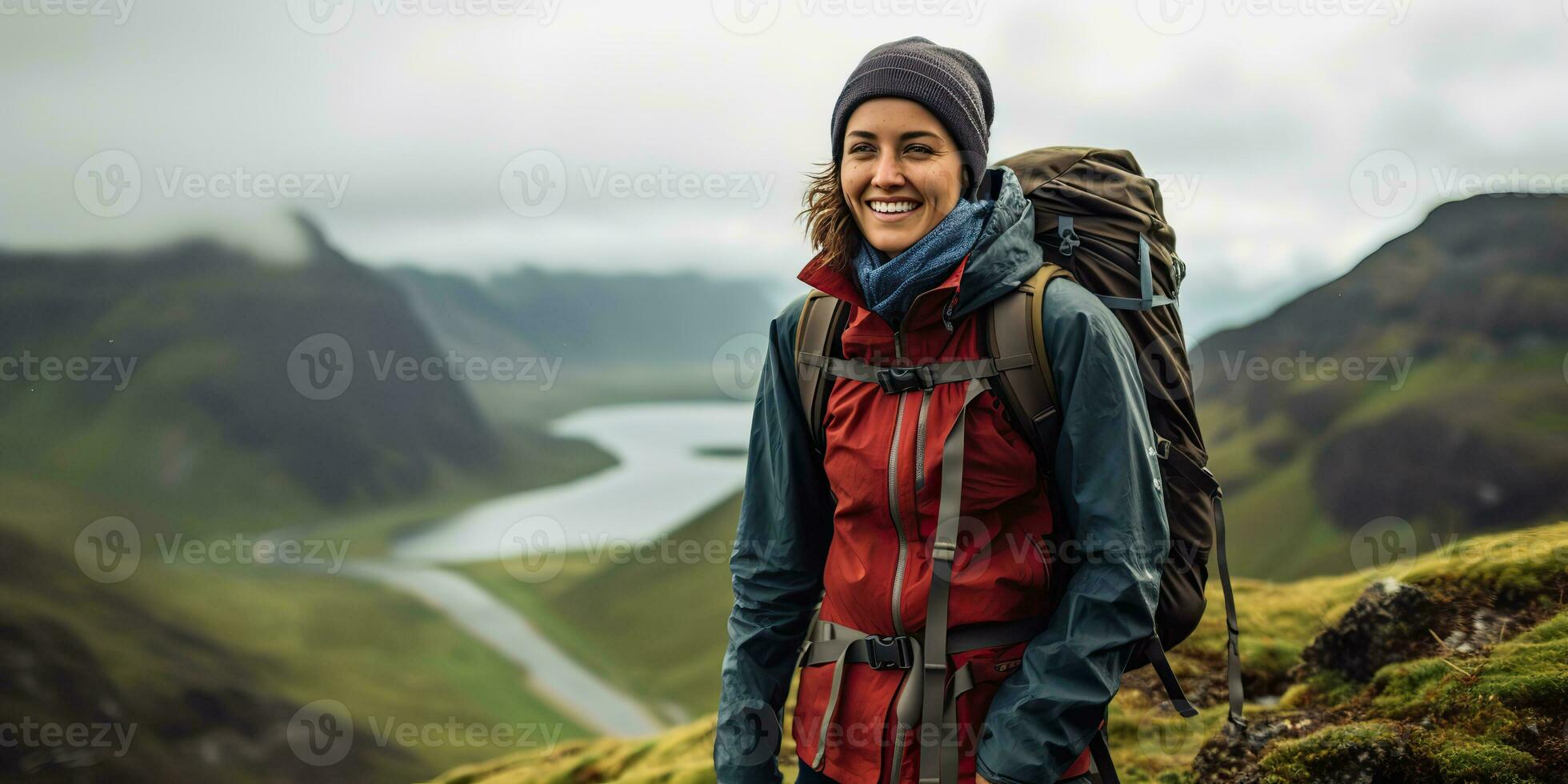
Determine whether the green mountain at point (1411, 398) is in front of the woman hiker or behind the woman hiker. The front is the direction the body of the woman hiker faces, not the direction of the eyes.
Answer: behind

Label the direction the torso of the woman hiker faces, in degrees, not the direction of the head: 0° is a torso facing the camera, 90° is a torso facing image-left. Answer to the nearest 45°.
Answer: approximately 45°

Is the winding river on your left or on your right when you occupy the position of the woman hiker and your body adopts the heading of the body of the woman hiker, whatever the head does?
on your right
